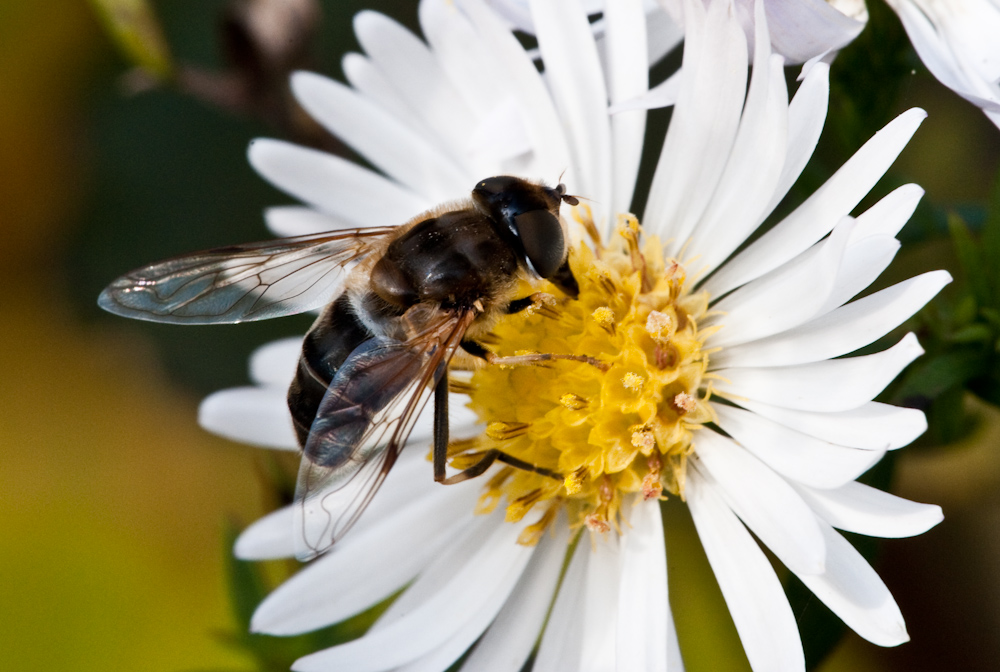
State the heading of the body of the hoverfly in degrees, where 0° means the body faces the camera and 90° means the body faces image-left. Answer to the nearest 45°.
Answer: approximately 270°

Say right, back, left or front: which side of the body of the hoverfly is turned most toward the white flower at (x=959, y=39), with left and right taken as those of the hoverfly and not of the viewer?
front
